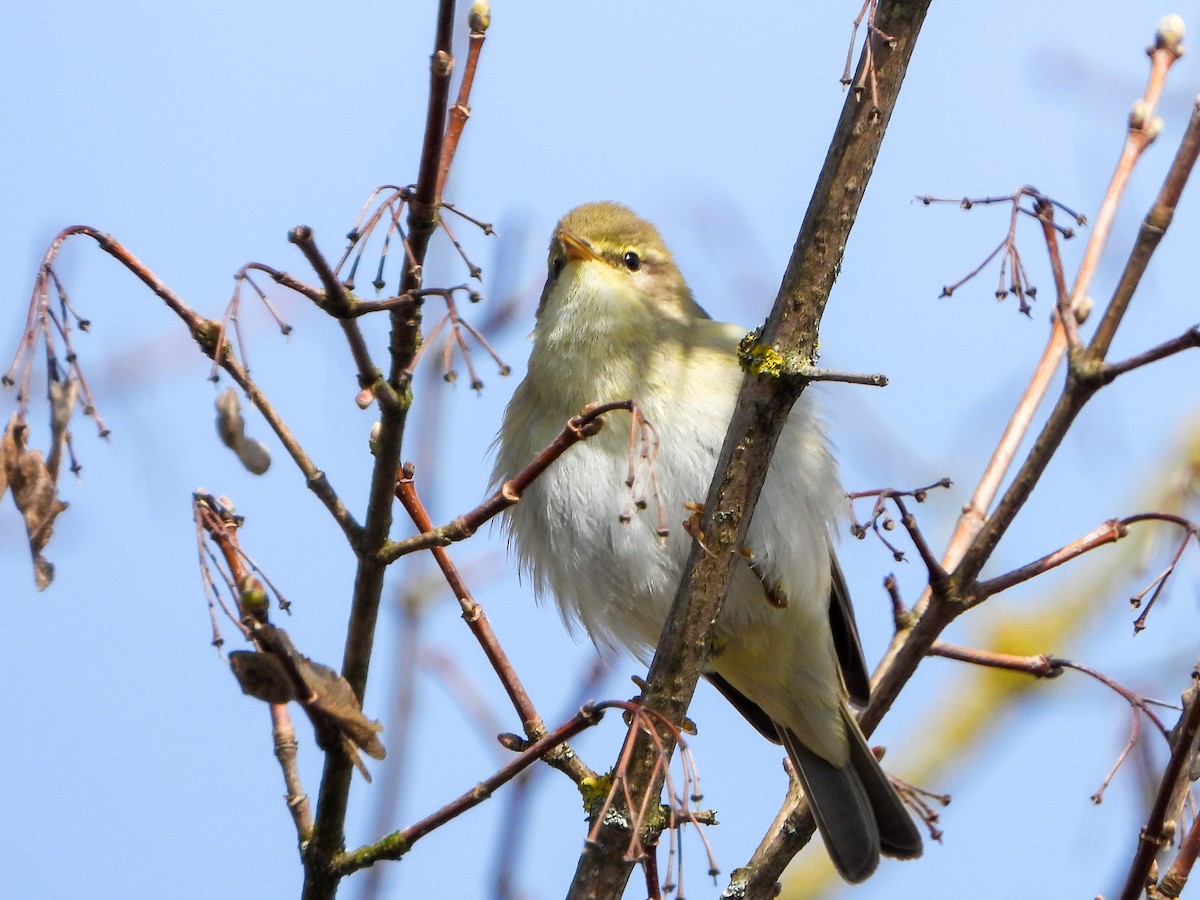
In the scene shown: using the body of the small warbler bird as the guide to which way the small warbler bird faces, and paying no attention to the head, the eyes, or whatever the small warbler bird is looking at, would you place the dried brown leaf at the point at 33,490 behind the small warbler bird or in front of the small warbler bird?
in front

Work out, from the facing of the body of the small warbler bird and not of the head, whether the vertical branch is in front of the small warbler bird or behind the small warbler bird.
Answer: in front

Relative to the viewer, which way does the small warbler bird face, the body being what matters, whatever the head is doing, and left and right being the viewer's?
facing the viewer and to the left of the viewer
